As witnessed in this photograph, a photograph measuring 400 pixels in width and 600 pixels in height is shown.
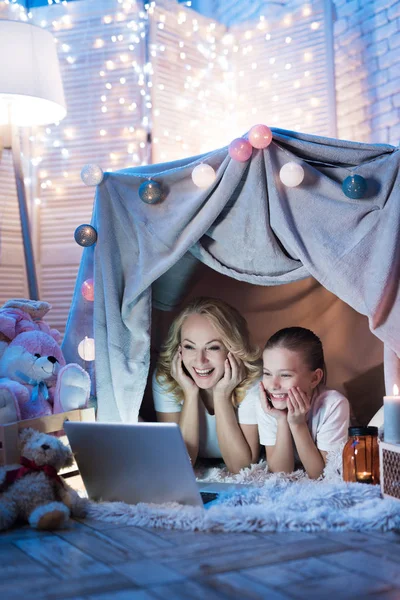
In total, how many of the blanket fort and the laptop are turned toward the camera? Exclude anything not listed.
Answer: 1

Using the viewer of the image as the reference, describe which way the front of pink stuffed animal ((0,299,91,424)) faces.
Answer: facing the viewer and to the right of the viewer

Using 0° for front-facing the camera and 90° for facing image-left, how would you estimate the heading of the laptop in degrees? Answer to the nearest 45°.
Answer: approximately 225°

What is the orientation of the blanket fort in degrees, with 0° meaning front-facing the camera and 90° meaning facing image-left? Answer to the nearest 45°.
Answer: approximately 0°

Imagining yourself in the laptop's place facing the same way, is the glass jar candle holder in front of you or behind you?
in front
